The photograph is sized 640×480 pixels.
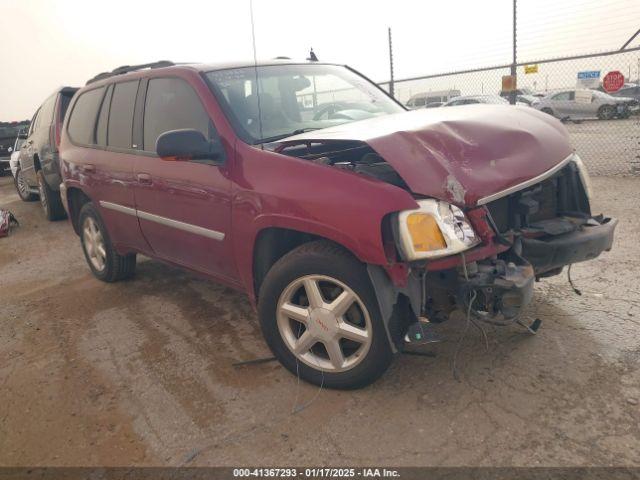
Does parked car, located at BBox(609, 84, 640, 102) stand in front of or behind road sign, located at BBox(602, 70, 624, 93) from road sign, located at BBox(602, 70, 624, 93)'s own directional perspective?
behind

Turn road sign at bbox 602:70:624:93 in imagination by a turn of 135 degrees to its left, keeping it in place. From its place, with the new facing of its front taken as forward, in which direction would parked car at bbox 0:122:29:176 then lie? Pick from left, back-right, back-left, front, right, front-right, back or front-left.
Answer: back-left

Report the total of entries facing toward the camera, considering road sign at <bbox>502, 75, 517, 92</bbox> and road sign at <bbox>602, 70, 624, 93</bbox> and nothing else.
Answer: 2

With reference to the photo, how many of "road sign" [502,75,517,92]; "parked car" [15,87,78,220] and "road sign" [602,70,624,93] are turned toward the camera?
2

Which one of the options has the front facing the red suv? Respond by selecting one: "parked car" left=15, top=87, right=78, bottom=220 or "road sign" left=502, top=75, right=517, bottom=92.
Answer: the road sign

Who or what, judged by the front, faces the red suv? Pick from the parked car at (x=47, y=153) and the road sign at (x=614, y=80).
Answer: the road sign

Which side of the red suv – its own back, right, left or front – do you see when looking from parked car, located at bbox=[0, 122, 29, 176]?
back

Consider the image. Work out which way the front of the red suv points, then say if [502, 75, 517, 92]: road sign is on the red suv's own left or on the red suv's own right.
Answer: on the red suv's own left

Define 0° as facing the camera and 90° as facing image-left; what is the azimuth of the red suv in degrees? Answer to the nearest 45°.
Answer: approximately 315°

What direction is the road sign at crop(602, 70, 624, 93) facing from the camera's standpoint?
toward the camera

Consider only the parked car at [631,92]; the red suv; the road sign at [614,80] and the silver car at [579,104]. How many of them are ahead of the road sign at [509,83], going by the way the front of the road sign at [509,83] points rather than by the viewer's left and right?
1

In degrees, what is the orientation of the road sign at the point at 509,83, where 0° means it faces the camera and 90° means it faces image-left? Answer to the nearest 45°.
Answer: approximately 0°
